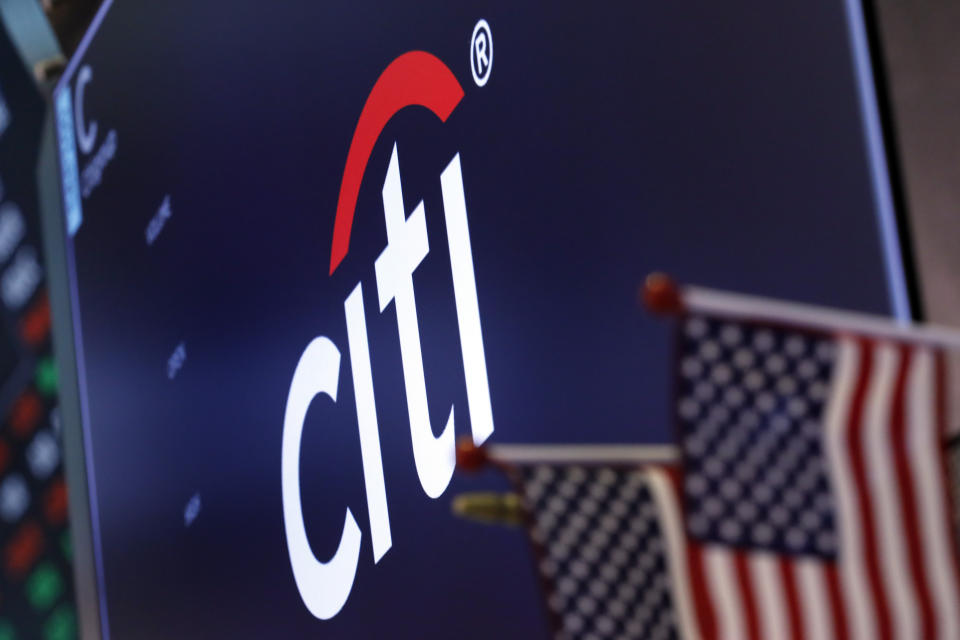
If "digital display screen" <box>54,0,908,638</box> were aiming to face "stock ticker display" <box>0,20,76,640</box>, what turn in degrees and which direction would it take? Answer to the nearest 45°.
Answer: approximately 90° to its right

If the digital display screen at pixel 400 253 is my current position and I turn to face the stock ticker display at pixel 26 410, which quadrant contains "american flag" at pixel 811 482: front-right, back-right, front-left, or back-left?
back-left

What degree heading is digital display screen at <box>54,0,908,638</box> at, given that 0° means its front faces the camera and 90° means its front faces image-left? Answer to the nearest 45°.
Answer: approximately 45°

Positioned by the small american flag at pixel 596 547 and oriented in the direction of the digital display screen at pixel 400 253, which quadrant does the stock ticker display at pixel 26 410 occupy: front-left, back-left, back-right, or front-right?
front-left

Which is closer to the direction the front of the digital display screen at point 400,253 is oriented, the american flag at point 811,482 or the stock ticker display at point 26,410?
the american flag

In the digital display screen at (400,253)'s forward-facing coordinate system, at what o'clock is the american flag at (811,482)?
The american flag is roughly at 10 o'clock from the digital display screen.

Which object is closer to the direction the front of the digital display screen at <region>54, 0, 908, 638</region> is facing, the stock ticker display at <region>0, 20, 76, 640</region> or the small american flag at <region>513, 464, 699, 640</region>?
the small american flag

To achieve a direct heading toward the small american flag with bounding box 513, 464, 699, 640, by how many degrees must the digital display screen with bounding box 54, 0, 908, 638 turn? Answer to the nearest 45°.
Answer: approximately 45° to its left
